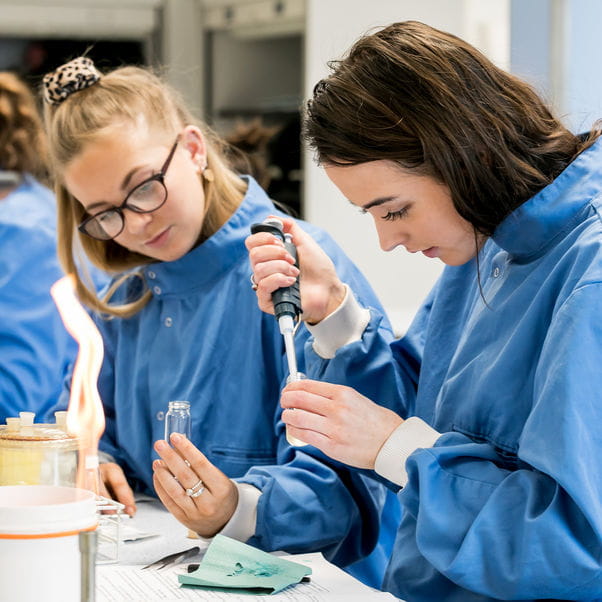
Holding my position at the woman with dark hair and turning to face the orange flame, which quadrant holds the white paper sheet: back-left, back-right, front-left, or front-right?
front-left

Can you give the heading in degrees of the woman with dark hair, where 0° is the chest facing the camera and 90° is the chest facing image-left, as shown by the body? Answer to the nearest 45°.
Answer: approximately 45°

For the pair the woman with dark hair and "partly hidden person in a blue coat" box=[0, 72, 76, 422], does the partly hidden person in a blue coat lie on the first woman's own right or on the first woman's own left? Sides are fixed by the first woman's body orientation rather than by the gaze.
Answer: on the first woman's own right

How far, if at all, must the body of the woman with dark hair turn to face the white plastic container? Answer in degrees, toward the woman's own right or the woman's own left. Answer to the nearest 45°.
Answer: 0° — they already face it

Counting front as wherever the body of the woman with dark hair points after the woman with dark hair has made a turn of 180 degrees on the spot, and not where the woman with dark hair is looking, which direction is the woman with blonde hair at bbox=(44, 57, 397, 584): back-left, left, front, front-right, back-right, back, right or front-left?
left
